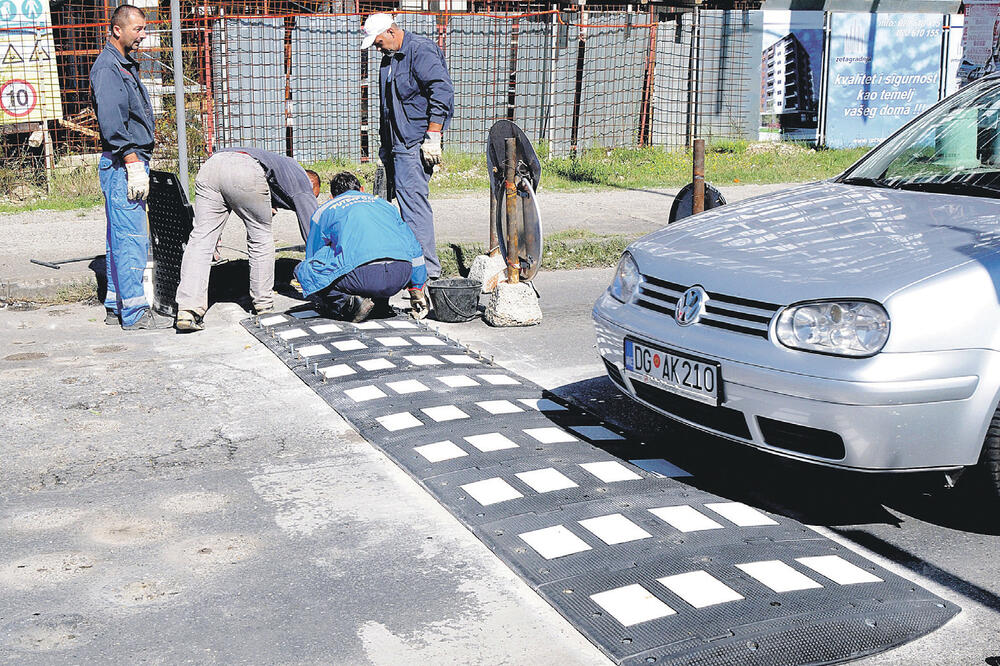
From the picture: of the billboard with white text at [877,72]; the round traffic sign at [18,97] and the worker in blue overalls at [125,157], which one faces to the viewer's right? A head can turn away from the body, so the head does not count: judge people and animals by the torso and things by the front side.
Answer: the worker in blue overalls

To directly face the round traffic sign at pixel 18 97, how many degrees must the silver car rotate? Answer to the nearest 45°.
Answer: approximately 90° to its right

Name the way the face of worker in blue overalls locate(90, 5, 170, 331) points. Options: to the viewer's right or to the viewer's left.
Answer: to the viewer's right

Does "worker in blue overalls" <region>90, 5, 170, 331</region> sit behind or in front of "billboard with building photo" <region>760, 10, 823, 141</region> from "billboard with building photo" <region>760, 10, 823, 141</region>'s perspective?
in front

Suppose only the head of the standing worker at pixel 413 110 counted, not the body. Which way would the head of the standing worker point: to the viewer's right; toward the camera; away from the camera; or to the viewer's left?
to the viewer's left

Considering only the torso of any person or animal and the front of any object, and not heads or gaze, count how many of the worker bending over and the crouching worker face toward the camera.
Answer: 0

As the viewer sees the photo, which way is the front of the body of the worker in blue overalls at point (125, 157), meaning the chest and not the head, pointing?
to the viewer's right

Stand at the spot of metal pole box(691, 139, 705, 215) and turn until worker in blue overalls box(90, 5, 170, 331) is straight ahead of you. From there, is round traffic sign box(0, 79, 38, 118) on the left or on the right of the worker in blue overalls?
right

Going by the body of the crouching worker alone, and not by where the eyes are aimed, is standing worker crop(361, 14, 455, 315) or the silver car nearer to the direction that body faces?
the standing worker

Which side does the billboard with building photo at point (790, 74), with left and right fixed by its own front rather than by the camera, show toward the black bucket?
front

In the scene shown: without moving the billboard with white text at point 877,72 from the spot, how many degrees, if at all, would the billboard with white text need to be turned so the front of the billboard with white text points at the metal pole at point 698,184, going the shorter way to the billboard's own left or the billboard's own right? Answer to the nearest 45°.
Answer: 0° — it already faces it
